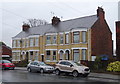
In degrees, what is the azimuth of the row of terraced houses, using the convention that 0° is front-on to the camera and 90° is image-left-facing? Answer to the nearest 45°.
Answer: approximately 45°

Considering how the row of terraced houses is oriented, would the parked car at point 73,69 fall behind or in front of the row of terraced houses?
in front

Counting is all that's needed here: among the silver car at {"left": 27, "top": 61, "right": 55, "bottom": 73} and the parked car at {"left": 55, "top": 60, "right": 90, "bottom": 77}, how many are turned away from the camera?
0

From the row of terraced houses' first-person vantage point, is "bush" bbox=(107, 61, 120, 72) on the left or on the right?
on its left

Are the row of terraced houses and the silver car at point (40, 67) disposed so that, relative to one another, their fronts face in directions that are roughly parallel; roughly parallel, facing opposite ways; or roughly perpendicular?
roughly perpendicular
